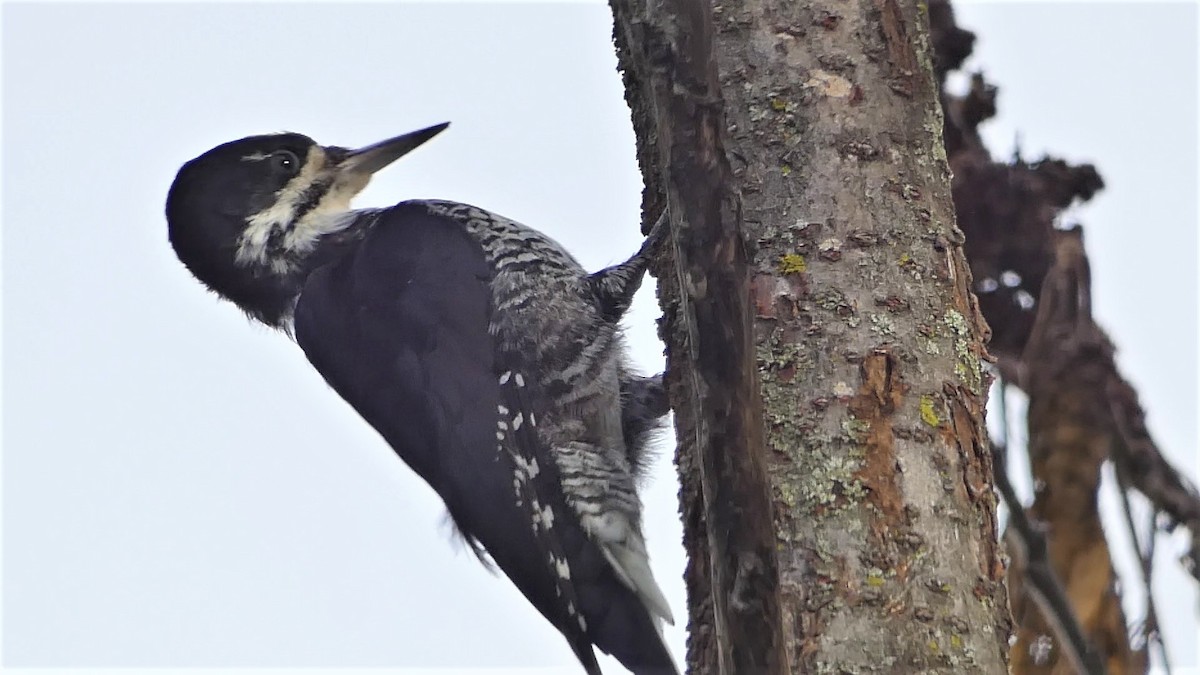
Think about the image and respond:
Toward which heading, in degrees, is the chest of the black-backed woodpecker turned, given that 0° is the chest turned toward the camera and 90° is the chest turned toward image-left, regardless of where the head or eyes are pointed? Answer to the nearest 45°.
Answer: approximately 270°
